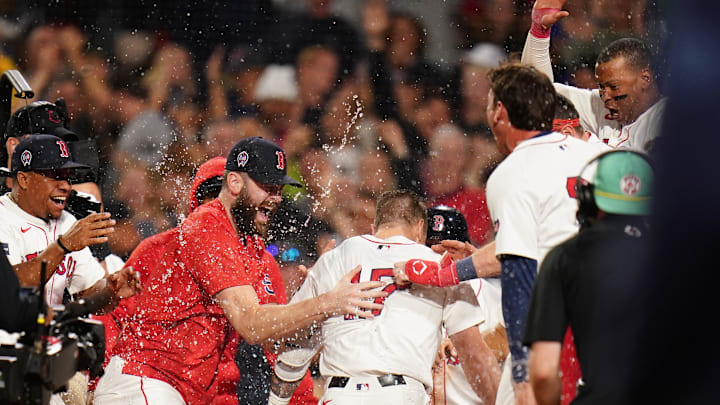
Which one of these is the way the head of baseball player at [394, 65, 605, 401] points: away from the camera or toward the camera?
away from the camera

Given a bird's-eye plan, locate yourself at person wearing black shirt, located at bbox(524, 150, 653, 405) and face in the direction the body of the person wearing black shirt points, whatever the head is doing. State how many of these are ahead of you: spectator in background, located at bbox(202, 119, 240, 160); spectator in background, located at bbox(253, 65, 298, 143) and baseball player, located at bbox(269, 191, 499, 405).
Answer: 3

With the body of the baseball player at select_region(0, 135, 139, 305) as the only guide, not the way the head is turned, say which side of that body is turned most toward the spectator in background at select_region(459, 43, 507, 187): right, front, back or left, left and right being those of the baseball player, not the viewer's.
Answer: left

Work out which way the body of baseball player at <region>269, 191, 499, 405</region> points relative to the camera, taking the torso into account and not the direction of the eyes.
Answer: away from the camera

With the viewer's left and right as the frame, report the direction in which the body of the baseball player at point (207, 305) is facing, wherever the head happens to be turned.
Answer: facing to the right of the viewer

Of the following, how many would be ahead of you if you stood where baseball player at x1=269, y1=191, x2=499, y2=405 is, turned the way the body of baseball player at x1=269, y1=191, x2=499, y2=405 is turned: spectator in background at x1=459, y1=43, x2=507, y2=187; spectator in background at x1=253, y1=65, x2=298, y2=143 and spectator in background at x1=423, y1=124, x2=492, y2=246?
3

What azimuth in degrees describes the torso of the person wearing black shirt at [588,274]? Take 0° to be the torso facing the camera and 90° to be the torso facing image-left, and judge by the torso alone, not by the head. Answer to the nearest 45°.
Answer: approximately 135°
